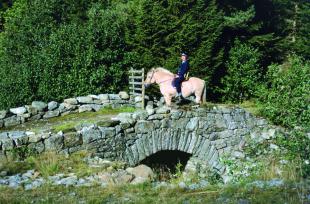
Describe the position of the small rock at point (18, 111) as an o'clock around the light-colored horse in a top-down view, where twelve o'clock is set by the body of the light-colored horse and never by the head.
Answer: The small rock is roughly at 12 o'clock from the light-colored horse.

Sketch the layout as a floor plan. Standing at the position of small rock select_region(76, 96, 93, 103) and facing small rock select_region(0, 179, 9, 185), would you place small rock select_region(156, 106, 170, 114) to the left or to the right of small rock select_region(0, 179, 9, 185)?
left

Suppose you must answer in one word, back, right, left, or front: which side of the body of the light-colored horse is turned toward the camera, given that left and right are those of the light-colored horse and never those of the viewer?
left

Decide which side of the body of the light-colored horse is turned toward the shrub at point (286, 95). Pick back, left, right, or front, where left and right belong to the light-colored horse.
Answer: back

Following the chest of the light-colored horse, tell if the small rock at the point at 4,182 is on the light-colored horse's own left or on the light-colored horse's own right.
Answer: on the light-colored horse's own left

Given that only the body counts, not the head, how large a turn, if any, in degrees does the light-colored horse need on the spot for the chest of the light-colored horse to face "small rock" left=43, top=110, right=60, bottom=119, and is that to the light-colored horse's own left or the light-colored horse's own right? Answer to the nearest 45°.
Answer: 0° — it already faces it

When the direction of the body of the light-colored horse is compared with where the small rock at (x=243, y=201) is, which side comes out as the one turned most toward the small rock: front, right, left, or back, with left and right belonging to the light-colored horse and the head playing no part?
left

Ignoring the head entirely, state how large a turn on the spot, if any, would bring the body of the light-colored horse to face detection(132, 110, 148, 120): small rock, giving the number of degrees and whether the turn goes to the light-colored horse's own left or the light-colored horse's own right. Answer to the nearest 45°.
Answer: approximately 45° to the light-colored horse's own left
